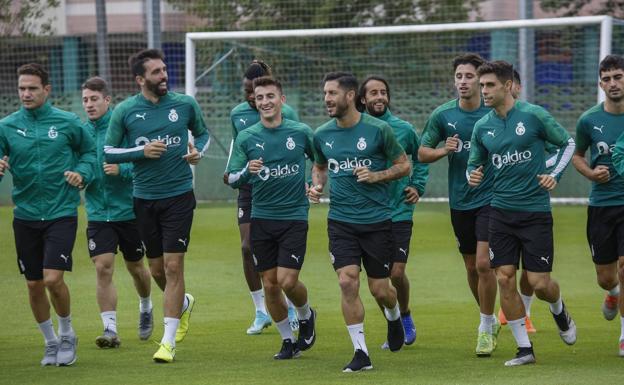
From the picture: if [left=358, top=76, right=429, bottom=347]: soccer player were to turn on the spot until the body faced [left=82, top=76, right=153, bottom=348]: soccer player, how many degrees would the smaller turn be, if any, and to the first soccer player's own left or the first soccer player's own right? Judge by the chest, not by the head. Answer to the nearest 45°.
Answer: approximately 90° to the first soccer player's own right

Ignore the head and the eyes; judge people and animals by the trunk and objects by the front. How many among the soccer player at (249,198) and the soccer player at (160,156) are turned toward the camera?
2

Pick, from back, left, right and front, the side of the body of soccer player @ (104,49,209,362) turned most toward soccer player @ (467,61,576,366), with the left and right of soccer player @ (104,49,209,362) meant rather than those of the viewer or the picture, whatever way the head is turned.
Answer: left

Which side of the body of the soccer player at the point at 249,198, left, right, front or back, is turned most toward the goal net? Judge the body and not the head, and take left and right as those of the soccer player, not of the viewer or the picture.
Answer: back

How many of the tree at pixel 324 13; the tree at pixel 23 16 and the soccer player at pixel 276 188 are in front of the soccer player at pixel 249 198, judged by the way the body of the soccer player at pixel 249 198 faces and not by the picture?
1

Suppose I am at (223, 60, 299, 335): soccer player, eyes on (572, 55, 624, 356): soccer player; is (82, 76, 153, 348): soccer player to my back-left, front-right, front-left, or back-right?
back-right

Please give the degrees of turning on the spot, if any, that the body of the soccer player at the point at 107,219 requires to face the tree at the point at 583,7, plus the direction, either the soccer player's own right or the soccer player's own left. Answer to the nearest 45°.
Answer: approximately 135° to the soccer player's own left

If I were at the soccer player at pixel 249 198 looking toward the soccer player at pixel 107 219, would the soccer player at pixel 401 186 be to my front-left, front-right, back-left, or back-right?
back-left

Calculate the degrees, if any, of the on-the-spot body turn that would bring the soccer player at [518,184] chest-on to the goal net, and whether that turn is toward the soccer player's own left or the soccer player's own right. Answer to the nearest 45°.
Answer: approximately 135° to the soccer player's own right

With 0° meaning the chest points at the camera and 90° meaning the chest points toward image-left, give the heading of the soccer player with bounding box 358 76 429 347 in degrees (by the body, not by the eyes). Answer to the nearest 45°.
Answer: approximately 0°
